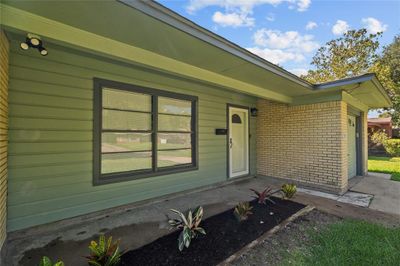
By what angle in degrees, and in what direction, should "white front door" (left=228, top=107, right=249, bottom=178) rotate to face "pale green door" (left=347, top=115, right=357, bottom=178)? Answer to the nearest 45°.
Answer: approximately 45° to its left

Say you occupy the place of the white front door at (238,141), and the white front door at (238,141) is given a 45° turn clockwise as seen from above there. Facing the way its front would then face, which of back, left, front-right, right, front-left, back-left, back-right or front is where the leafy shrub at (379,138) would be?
back-left

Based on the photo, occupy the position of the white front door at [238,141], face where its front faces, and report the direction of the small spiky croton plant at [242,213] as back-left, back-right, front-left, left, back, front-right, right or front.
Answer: front-right

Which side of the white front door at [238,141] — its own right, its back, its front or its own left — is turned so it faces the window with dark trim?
right

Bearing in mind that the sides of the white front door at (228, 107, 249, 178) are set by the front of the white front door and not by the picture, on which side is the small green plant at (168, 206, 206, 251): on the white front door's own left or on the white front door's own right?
on the white front door's own right

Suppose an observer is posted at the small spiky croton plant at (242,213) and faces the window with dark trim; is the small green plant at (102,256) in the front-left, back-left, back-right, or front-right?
front-left

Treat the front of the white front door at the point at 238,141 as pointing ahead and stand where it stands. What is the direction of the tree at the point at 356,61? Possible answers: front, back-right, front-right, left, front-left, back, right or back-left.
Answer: left

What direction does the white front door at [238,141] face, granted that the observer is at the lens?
facing the viewer and to the right of the viewer

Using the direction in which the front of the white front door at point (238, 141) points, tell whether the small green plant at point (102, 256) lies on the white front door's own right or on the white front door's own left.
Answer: on the white front door's own right

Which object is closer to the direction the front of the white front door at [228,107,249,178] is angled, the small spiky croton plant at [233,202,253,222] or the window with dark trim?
the small spiky croton plant

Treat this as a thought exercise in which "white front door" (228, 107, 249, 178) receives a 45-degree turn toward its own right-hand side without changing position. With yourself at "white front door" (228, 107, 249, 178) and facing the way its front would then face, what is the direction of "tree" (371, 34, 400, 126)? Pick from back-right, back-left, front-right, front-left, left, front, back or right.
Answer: back-left

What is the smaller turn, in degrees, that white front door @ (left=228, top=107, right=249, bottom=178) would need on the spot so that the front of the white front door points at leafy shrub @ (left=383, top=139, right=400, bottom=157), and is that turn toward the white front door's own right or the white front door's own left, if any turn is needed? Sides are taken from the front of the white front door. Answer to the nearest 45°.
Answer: approximately 90° to the white front door's own left

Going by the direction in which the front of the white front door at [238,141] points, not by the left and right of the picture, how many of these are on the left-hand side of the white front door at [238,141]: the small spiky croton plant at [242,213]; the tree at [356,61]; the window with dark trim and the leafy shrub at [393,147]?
2
